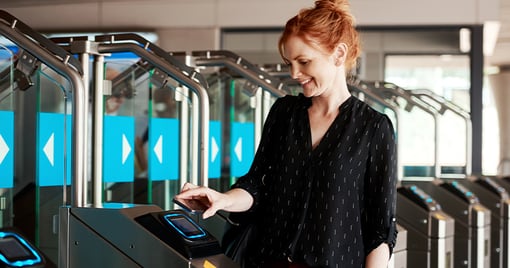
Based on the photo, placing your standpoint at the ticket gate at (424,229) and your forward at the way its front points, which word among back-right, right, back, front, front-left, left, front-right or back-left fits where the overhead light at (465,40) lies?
back-left

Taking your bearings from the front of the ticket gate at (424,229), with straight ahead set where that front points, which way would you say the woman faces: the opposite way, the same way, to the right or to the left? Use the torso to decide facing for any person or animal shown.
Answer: to the right

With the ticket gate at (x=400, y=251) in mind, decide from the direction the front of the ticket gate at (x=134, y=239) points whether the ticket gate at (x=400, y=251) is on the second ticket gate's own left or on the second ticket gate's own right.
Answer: on the second ticket gate's own left

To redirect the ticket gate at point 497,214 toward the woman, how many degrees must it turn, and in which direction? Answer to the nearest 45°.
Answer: approximately 45° to its right

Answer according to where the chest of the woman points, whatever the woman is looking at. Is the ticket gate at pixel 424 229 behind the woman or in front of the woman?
behind

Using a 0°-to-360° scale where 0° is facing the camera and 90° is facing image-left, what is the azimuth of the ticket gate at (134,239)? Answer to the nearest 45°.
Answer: approximately 315°

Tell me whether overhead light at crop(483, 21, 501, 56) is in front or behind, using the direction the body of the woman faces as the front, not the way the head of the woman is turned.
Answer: behind

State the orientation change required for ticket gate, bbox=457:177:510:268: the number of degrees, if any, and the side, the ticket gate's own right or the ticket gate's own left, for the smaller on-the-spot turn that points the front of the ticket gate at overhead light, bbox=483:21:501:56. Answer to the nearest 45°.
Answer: approximately 135° to the ticket gate's own left
